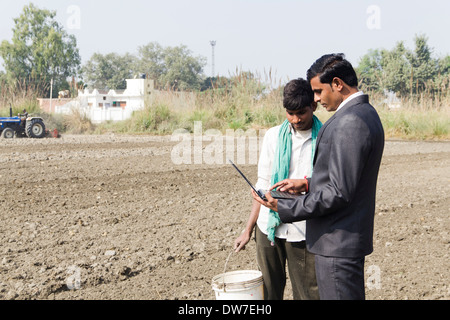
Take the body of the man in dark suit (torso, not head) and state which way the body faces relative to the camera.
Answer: to the viewer's left

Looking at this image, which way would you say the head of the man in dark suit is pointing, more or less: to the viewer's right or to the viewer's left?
to the viewer's left

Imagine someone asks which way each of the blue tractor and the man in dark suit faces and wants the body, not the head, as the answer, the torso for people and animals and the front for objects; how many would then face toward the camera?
0

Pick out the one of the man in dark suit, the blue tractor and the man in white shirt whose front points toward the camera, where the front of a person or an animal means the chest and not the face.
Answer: the man in white shirt

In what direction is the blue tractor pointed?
to the viewer's left

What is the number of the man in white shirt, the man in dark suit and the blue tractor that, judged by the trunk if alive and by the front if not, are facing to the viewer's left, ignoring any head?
2

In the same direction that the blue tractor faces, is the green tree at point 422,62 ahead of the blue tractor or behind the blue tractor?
behind

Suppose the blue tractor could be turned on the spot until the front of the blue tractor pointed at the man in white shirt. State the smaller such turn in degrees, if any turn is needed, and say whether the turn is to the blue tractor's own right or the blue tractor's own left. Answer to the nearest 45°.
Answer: approximately 90° to the blue tractor's own left

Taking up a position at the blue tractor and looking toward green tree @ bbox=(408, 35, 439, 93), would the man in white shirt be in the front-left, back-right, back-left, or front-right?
back-right

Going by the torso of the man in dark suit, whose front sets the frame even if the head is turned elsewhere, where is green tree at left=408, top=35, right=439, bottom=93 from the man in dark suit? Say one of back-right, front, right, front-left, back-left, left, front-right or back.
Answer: right

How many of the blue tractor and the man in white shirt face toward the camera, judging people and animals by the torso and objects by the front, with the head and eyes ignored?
1

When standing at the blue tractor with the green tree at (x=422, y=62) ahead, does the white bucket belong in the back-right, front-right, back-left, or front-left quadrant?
back-right

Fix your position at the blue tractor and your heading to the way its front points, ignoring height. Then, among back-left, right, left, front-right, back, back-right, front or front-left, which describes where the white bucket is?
left

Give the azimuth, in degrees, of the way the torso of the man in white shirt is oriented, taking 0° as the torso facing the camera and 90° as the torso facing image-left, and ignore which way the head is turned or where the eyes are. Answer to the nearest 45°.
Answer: approximately 0°

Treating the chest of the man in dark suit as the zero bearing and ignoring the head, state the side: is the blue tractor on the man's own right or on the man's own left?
on the man's own right
